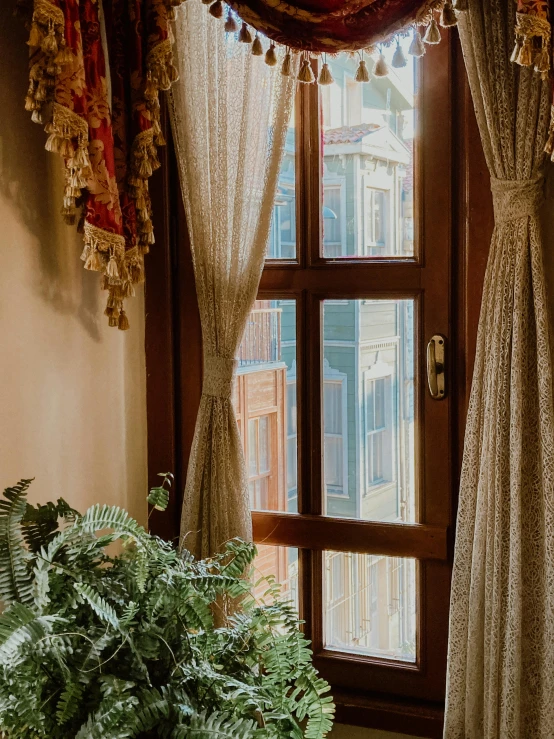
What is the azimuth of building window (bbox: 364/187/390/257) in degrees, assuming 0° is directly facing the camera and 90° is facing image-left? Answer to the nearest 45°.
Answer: approximately 315°

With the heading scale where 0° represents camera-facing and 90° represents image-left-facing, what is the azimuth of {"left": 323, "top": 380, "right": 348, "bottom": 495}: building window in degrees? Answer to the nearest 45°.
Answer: approximately 45°

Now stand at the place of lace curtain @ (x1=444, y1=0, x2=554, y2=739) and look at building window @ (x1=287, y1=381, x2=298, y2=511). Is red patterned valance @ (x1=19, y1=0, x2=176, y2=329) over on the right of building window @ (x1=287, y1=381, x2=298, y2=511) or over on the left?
left

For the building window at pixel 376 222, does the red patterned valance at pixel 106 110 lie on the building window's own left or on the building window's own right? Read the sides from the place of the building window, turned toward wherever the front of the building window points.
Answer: on the building window's own right
